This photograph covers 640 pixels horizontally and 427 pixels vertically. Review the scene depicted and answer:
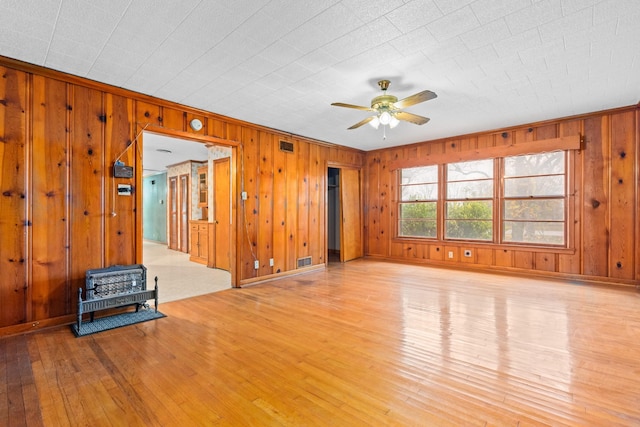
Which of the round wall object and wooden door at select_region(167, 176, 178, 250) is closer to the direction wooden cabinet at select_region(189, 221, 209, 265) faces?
the round wall object

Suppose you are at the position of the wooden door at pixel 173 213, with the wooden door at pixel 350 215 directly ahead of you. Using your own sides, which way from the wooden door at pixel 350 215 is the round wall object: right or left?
right

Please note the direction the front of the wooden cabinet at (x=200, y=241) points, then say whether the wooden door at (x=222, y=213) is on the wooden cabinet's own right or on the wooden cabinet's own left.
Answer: on the wooden cabinet's own left

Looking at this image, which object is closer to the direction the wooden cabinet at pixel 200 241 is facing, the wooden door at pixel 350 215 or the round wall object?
the round wall object

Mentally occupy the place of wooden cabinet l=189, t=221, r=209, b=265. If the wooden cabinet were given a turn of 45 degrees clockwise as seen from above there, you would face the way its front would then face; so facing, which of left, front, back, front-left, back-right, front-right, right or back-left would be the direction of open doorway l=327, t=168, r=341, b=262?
back

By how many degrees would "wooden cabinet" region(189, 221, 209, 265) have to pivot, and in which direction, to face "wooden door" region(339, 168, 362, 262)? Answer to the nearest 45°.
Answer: approximately 135° to its left

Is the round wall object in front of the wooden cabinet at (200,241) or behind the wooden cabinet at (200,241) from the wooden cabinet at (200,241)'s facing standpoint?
in front
